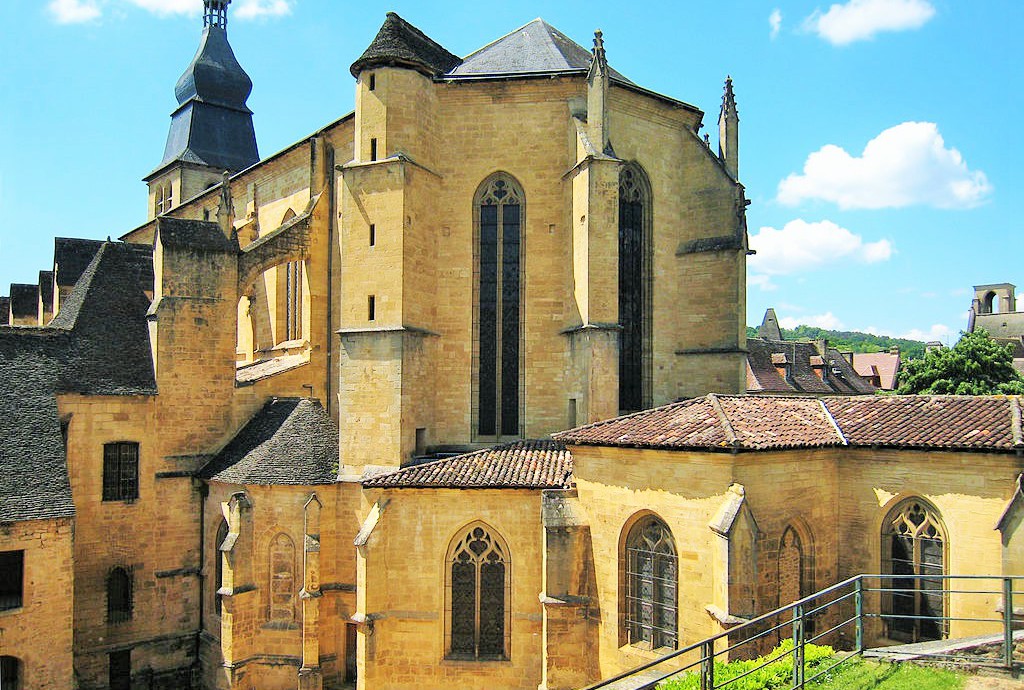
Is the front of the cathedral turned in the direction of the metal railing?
no

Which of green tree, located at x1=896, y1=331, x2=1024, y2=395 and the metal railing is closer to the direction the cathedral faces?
the green tree

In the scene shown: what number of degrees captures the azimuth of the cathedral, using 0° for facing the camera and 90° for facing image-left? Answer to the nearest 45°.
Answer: approximately 135°

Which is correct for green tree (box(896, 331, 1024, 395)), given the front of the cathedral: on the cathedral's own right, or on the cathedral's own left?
on the cathedral's own right
